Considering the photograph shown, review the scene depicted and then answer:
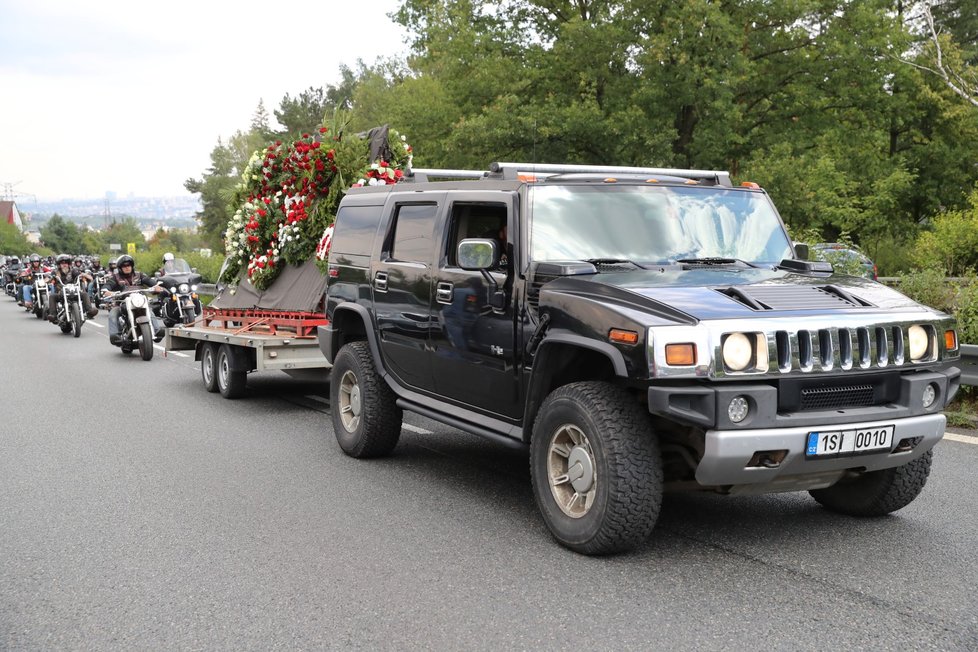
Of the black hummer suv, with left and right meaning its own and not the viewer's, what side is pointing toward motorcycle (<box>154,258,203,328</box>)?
back

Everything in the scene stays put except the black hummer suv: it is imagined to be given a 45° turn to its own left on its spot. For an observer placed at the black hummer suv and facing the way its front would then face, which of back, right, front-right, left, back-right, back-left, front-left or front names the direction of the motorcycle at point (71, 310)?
back-left

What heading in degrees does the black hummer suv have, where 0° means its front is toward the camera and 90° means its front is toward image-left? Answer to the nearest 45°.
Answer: approximately 315°

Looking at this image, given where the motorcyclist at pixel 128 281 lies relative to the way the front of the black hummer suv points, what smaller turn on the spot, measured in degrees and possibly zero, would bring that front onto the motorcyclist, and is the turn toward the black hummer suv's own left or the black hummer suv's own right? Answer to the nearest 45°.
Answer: approximately 180°

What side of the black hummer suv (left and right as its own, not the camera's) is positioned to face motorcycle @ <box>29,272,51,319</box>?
back

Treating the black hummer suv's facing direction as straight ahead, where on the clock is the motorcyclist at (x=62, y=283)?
The motorcyclist is roughly at 6 o'clock from the black hummer suv.

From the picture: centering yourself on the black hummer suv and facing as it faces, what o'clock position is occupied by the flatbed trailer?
The flatbed trailer is roughly at 6 o'clock from the black hummer suv.

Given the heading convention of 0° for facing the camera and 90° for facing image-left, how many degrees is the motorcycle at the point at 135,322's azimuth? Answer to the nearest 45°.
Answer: approximately 0°

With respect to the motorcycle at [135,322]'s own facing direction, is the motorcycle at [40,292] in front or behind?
behind

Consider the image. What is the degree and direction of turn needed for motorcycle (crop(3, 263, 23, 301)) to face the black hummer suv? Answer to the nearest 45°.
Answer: approximately 45° to its right

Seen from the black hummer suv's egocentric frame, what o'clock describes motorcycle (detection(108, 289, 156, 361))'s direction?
The motorcycle is roughly at 6 o'clock from the black hummer suv.
